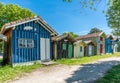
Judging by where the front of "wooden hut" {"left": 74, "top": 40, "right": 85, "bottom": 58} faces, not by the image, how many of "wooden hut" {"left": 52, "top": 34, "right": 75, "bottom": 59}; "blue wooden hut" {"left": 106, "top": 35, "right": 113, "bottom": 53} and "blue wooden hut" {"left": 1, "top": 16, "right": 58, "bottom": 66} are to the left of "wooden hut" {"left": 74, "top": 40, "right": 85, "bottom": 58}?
1

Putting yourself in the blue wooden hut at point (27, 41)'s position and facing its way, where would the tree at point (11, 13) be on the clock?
The tree is roughly at 7 o'clock from the blue wooden hut.

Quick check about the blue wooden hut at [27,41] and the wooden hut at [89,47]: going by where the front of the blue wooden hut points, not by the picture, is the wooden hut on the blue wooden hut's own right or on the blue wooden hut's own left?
on the blue wooden hut's own left

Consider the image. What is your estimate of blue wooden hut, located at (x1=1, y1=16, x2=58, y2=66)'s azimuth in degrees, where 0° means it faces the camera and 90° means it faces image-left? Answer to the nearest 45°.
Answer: approximately 315°

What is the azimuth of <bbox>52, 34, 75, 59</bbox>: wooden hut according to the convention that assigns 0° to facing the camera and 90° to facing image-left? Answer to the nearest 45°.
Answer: approximately 315°

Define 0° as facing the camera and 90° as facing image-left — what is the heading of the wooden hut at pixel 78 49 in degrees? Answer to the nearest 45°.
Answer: approximately 315°

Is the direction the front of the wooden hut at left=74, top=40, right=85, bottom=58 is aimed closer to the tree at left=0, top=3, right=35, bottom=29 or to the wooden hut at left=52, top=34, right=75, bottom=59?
the wooden hut

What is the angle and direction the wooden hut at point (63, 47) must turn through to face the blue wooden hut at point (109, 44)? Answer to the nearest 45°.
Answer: approximately 90° to its left

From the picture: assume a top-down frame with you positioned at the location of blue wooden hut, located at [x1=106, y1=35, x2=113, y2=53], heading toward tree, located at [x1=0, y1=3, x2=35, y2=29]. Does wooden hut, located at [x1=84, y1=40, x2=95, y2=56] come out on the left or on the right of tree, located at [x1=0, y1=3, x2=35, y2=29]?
left

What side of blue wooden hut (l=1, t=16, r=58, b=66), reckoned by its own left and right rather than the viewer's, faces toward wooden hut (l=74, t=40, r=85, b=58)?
left
